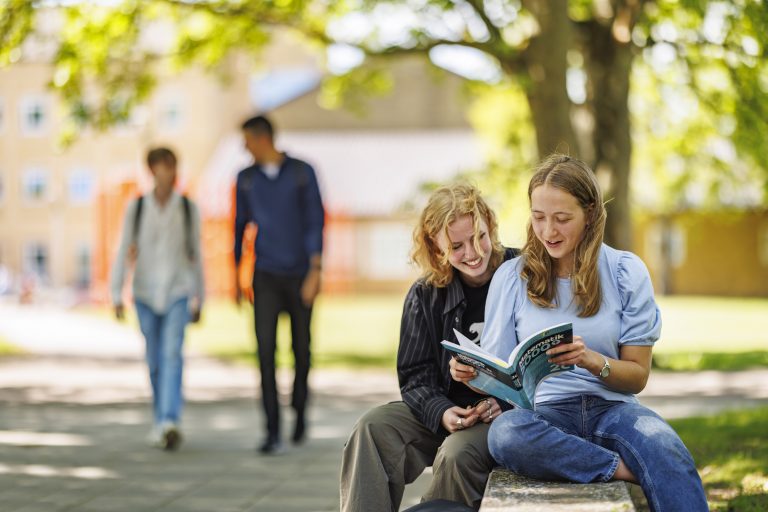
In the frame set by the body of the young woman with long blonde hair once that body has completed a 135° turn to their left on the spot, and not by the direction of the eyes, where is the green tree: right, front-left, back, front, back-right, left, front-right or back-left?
front-left

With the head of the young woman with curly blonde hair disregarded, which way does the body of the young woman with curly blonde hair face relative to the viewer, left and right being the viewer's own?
facing the viewer

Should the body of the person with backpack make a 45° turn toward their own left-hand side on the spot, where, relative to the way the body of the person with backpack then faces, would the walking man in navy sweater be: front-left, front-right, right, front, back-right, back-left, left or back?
front

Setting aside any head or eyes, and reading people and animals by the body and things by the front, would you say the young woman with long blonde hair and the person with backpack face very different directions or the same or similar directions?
same or similar directions

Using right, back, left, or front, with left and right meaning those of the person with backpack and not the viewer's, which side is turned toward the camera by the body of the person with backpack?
front

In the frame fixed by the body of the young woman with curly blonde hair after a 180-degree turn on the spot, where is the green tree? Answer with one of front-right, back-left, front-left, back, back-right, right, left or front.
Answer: front

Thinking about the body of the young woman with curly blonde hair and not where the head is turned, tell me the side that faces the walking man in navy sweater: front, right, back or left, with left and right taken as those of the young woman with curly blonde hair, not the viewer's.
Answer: back

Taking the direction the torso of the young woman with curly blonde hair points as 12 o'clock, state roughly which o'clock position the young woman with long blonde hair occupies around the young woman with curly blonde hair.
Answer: The young woman with long blonde hair is roughly at 10 o'clock from the young woman with curly blonde hair.

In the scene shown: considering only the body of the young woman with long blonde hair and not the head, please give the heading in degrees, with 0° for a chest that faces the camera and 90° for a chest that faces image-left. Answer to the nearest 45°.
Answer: approximately 0°

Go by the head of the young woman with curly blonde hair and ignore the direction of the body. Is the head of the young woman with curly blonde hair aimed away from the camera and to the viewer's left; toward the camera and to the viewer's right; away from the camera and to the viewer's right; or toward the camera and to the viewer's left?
toward the camera and to the viewer's right

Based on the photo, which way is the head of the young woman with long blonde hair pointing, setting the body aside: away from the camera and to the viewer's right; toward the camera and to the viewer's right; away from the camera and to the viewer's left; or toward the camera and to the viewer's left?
toward the camera and to the viewer's left

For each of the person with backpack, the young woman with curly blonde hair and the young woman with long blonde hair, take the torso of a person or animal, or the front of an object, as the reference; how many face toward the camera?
3

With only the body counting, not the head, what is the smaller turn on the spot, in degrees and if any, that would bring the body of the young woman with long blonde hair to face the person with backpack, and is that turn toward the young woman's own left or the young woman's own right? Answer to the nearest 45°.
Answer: approximately 135° to the young woman's own right

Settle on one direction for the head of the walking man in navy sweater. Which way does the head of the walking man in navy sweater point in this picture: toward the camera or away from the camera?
toward the camera
